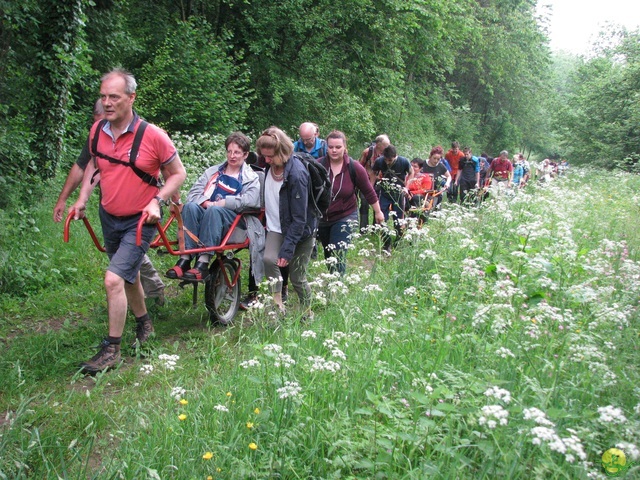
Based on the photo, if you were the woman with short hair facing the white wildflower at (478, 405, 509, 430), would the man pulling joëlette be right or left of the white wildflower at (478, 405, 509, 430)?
right

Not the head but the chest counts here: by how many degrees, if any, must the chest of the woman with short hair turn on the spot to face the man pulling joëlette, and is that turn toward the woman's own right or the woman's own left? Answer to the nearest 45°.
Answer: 0° — they already face them

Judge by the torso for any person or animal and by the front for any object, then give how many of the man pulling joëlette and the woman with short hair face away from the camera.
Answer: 0

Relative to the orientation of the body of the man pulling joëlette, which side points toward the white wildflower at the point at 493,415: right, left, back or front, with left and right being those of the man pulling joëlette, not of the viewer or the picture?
left

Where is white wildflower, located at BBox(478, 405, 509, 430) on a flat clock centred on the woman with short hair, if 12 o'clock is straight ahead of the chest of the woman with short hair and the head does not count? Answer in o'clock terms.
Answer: The white wildflower is roughly at 10 o'clock from the woman with short hair.

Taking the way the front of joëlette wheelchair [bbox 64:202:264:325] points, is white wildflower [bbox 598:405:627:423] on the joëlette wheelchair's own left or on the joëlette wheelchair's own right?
on the joëlette wheelchair's own left

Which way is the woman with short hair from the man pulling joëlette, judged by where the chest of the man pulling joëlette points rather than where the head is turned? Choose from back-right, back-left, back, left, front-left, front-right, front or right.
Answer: back

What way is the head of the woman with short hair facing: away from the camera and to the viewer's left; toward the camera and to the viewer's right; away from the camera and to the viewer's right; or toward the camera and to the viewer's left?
toward the camera and to the viewer's left

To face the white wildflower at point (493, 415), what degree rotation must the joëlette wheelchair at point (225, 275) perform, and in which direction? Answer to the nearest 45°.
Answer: approximately 45° to its left

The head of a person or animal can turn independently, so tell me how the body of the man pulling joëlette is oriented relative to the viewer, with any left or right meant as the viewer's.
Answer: facing the viewer and to the left of the viewer

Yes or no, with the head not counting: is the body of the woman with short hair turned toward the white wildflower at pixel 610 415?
no

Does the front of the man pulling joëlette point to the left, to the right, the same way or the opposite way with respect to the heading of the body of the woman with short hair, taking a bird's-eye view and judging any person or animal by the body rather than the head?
the same way
